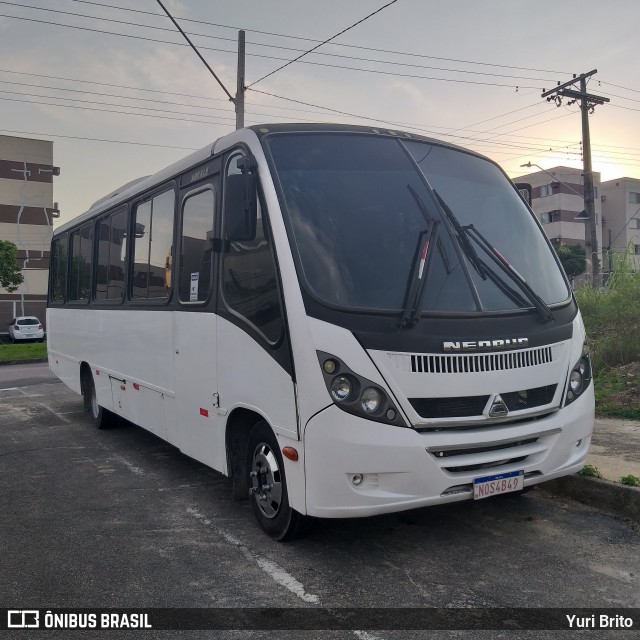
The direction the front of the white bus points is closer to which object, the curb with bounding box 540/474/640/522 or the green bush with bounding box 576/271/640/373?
the curb

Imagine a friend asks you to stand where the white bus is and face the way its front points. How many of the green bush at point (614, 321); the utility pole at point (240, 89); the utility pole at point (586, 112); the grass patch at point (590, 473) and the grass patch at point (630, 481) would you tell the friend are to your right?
0

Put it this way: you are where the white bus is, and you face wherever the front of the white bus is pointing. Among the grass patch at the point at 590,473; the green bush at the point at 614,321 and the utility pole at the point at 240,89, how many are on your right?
0

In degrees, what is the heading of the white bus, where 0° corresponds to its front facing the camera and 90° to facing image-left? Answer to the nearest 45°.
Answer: approximately 315°

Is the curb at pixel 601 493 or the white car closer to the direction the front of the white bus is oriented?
the curb

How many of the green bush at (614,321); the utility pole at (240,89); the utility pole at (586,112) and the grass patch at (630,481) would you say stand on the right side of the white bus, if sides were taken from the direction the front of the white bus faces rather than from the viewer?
0

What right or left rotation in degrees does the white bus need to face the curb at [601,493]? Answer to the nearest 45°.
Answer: approximately 90° to its left

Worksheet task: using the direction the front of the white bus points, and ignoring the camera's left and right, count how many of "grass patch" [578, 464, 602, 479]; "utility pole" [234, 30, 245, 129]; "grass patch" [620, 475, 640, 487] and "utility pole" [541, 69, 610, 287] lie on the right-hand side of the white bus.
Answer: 0

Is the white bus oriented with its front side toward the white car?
no

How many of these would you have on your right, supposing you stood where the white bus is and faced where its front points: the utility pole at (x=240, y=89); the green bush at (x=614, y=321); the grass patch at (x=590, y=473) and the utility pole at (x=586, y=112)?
0

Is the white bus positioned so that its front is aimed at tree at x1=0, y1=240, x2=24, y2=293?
no

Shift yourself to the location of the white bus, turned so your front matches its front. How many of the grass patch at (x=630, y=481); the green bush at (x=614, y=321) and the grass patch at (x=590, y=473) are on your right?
0

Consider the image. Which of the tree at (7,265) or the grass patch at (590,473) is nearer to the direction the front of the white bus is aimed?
the grass patch

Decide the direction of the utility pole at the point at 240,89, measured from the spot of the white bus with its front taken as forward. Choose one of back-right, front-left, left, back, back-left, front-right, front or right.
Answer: back-left

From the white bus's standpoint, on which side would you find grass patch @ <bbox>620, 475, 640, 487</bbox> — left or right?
on its left

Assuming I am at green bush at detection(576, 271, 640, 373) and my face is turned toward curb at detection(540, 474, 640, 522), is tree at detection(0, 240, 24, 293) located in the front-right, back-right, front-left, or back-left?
back-right

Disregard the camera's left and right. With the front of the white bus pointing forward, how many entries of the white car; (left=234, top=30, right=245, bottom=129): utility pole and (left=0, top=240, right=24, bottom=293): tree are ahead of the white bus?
0

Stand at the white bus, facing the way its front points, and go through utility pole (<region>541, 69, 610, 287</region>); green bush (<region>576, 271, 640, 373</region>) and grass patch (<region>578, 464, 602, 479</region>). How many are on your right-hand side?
0
